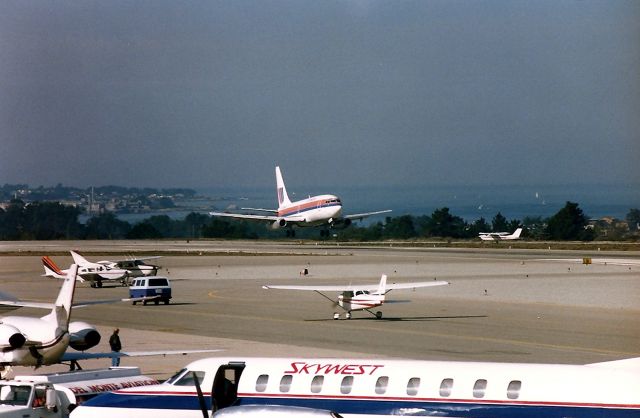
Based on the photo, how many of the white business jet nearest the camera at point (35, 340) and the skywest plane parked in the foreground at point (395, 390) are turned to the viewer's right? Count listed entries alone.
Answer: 0

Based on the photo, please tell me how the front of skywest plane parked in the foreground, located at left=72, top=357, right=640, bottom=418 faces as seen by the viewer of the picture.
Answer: facing to the left of the viewer

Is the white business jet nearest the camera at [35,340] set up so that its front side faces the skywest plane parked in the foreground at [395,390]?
no

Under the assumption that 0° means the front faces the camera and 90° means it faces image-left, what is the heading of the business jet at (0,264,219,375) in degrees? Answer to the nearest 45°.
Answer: approximately 135°

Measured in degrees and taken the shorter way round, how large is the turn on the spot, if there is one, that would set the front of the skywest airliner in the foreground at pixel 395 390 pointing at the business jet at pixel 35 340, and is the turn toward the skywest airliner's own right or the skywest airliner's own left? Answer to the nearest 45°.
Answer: approximately 45° to the skywest airliner's own right
